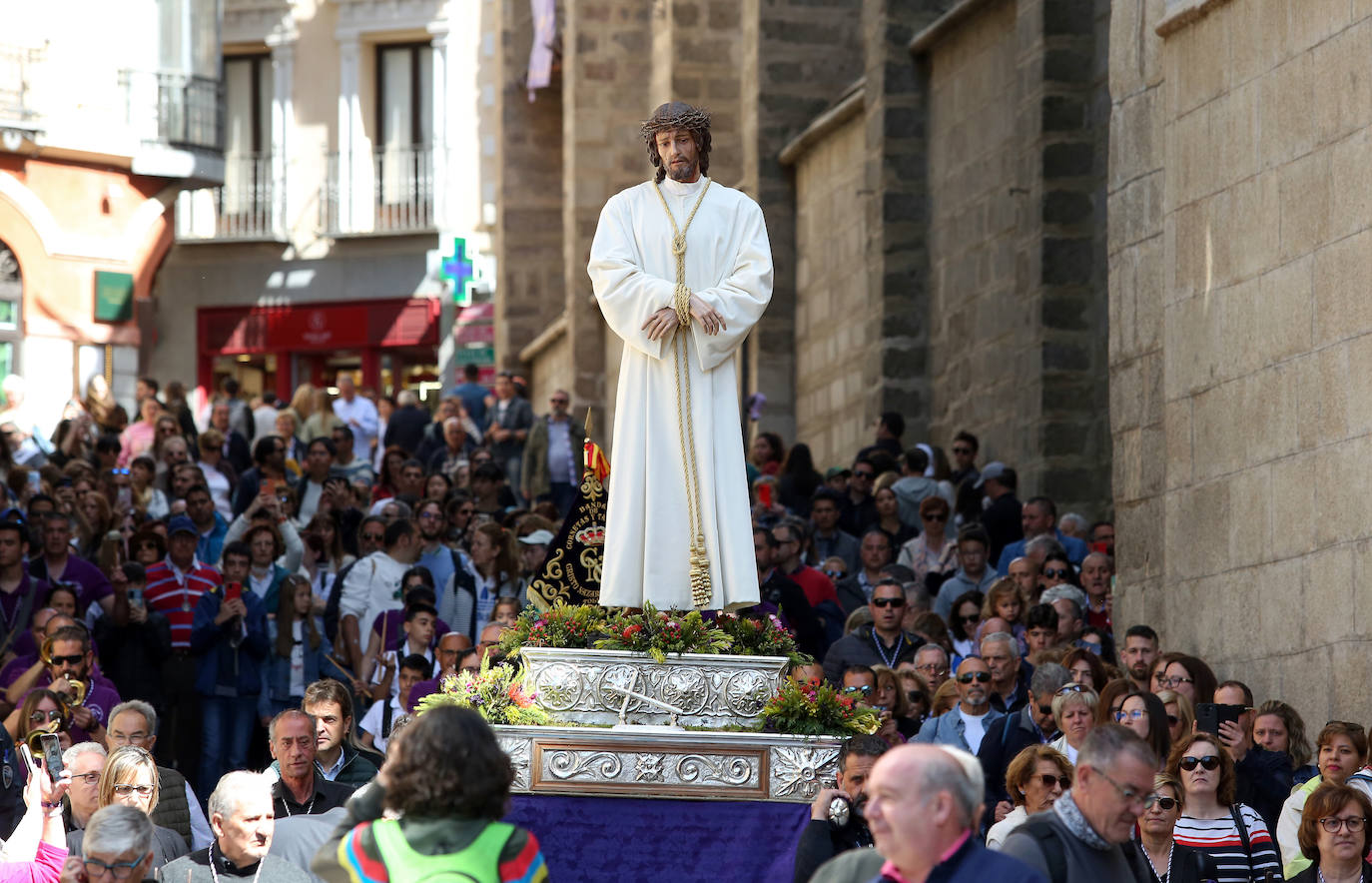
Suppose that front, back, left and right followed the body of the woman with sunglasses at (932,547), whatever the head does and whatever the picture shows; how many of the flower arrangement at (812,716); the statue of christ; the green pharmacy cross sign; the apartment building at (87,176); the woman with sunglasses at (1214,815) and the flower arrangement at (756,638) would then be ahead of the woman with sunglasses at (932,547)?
4

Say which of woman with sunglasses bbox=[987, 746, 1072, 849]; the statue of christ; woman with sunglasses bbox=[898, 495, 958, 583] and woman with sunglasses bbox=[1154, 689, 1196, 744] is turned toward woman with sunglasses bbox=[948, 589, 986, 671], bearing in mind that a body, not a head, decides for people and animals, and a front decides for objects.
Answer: woman with sunglasses bbox=[898, 495, 958, 583]

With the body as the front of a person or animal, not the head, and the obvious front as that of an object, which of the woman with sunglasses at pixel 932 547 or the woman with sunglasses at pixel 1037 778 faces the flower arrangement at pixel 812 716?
the woman with sunglasses at pixel 932 547

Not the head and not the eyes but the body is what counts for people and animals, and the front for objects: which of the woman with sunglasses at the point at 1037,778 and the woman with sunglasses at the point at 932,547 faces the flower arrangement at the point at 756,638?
the woman with sunglasses at the point at 932,547

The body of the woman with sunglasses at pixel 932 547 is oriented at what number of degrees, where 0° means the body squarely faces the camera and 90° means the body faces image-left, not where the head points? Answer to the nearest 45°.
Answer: approximately 0°

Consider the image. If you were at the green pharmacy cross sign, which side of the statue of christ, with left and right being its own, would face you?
back

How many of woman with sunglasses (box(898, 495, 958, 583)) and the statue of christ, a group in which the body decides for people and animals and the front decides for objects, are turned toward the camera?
2

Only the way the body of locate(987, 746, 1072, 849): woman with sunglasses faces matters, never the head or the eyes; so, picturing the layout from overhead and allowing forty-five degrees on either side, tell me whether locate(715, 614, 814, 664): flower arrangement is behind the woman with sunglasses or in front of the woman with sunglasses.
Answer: behind

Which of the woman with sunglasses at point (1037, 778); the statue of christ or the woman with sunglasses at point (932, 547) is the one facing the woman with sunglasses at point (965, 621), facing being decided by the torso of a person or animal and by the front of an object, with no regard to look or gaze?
the woman with sunglasses at point (932, 547)
